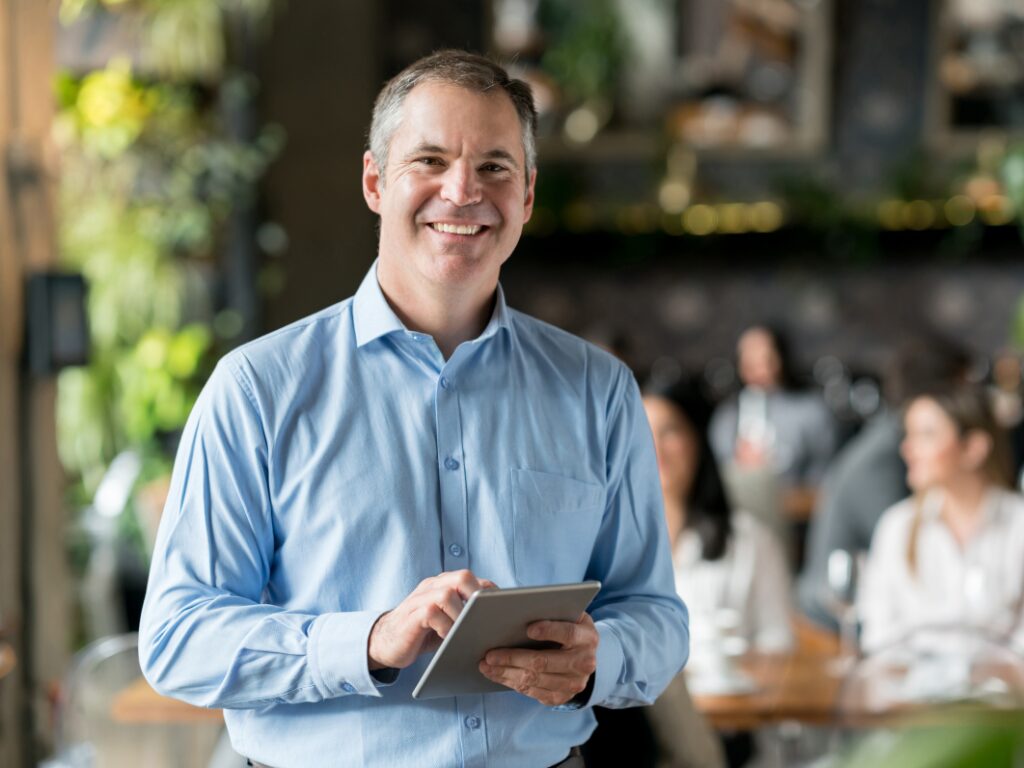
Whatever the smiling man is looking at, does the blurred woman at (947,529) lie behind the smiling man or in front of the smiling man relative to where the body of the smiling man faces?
behind

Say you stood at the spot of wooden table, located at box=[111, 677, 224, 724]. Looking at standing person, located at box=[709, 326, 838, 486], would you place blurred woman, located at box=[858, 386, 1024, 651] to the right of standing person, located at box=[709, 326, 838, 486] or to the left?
right

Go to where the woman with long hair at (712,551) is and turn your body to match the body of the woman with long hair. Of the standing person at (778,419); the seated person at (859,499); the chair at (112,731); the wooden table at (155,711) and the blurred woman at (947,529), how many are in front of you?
2

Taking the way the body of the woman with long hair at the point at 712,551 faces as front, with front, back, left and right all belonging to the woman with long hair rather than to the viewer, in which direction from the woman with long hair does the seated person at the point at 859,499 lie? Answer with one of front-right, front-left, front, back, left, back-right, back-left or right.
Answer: back

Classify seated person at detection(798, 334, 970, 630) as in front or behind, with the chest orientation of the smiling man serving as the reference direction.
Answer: behind

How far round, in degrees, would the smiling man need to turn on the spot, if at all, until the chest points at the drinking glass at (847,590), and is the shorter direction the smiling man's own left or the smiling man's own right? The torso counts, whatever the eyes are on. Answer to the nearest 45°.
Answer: approximately 135° to the smiling man's own left

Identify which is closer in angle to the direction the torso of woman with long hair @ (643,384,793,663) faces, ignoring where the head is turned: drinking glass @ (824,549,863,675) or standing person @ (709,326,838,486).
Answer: the drinking glass

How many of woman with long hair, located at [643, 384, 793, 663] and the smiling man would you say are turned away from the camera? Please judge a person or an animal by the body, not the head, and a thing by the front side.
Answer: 0

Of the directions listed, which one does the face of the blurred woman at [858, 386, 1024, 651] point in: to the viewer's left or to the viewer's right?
to the viewer's left

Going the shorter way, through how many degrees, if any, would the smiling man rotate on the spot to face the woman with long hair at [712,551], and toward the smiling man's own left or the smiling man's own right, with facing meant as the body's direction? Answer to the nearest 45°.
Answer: approximately 180°

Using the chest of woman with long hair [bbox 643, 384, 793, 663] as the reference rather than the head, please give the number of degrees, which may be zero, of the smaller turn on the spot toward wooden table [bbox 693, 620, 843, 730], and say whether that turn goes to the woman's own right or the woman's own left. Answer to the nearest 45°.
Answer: approximately 45° to the woman's own left
